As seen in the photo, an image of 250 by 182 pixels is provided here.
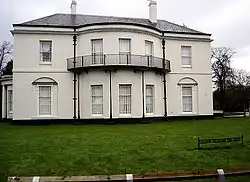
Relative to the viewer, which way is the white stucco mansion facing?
toward the camera
